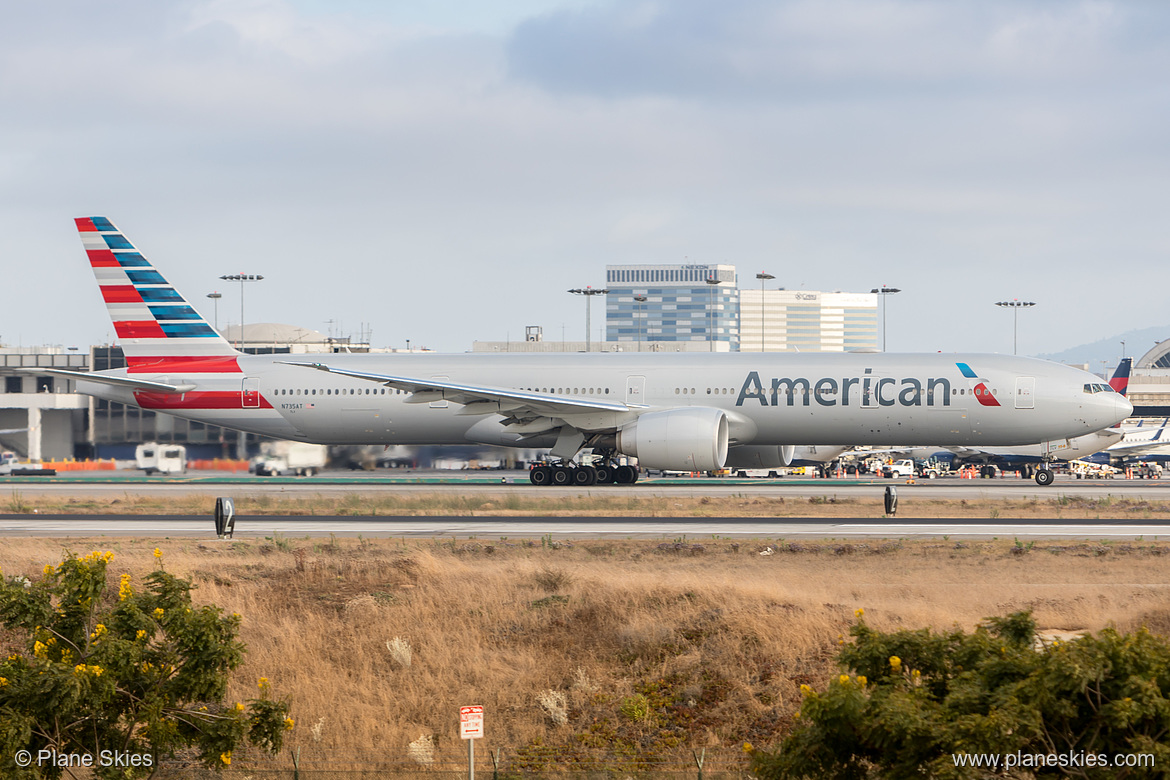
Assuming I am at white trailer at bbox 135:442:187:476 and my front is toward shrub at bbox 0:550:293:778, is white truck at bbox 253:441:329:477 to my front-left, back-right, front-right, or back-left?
front-left

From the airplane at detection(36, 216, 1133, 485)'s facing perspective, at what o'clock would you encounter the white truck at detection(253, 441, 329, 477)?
The white truck is roughly at 9 o'clock from the airplane.

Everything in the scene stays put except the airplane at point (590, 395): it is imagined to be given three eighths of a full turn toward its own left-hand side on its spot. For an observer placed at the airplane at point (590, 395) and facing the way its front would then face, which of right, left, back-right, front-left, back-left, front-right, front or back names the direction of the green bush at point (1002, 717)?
back-left

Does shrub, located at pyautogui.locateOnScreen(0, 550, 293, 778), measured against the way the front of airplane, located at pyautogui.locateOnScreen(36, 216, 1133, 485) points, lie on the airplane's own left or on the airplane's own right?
on the airplane's own right

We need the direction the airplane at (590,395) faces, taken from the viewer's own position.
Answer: facing to the right of the viewer
